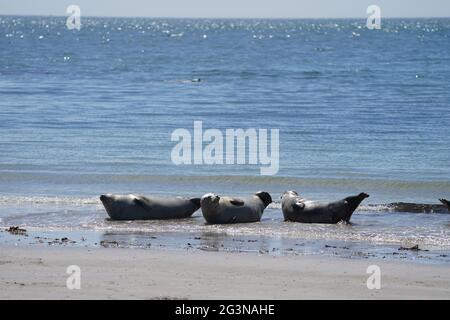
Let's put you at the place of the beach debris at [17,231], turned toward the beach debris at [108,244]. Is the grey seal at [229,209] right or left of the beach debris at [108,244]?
left

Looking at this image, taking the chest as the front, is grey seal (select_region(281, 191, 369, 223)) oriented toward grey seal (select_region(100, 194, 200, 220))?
yes

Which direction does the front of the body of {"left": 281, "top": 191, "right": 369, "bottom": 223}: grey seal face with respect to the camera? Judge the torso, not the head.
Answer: to the viewer's left

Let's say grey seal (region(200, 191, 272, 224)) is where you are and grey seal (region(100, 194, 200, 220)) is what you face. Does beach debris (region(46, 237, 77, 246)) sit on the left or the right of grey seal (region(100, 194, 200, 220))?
left
